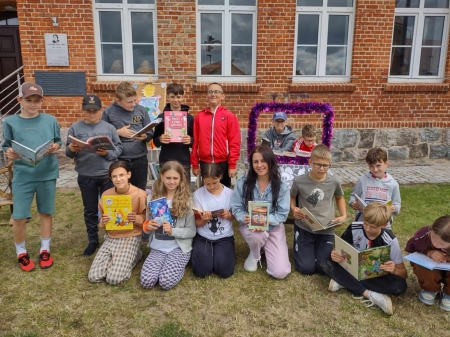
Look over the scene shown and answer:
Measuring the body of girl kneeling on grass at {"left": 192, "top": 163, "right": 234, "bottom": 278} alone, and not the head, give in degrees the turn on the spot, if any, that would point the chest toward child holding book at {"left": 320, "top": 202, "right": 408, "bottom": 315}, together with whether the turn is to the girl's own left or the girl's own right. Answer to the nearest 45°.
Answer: approximately 45° to the girl's own left

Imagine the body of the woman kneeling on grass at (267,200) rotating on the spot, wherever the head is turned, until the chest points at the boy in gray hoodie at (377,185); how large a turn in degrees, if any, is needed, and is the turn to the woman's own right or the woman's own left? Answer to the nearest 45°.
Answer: approximately 90° to the woman's own left

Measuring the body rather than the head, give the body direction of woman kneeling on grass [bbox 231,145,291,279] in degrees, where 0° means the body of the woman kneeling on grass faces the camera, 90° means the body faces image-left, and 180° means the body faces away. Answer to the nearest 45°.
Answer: approximately 0°

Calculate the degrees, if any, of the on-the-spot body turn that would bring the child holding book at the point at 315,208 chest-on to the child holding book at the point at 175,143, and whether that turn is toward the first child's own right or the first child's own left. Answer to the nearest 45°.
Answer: approximately 90° to the first child's own right

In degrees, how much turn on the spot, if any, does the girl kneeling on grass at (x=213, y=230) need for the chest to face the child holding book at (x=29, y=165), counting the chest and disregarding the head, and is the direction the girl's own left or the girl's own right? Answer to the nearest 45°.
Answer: approximately 90° to the girl's own right

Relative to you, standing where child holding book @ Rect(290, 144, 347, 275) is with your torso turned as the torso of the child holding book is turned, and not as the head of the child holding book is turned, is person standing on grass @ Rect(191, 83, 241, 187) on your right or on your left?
on your right

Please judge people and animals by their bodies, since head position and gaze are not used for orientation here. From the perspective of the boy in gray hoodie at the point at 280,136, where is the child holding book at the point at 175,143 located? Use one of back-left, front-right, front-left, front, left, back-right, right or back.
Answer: front-right
